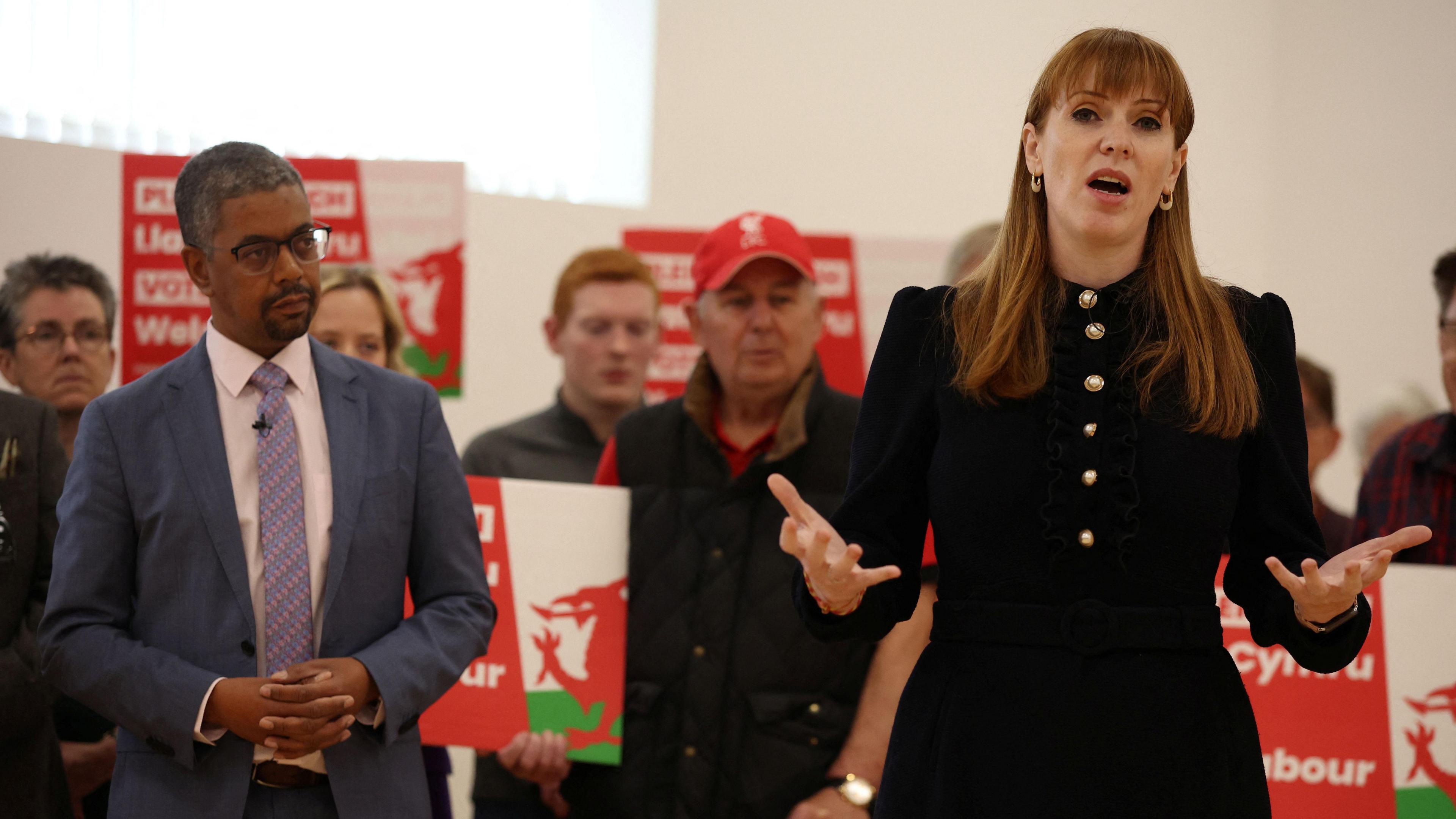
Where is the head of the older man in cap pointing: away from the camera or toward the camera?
toward the camera

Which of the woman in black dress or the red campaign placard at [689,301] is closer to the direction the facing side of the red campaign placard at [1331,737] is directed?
the woman in black dress

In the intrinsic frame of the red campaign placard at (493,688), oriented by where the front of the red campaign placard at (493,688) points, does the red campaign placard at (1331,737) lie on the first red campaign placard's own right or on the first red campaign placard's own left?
on the first red campaign placard's own left

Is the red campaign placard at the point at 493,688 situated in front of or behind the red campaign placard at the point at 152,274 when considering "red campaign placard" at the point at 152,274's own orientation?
in front

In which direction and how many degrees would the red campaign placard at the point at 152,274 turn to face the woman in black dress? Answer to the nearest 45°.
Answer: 0° — it already faces them

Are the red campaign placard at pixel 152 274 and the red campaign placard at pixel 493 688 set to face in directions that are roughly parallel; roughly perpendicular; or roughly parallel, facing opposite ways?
roughly parallel

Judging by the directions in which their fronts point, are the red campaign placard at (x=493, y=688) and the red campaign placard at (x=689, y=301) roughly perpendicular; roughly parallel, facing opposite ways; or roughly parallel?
roughly parallel

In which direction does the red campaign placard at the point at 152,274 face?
toward the camera

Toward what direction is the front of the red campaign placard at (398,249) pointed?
toward the camera

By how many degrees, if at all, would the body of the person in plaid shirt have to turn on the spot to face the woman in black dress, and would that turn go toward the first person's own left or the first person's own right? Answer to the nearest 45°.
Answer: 0° — they already face them

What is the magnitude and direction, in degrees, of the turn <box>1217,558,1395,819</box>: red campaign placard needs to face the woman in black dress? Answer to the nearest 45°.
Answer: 0° — it already faces them

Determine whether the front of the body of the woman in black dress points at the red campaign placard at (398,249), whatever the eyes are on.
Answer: no

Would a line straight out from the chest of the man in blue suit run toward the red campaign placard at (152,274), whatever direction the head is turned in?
no

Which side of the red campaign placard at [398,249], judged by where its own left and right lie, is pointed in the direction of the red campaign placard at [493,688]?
front

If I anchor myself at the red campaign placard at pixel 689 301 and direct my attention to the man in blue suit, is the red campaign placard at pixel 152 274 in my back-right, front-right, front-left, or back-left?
front-right

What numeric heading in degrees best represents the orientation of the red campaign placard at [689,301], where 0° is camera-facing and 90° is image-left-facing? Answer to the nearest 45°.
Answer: approximately 0°

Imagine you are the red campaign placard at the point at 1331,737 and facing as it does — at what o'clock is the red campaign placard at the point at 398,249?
the red campaign placard at the point at 398,249 is roughly at 3 o'clock from the red campaign placard at the point at 1331,737.

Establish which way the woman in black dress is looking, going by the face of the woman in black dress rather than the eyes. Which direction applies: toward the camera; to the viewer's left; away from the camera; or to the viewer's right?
toward the camera

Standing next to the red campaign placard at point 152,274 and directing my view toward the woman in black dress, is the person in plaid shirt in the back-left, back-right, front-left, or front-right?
front-left

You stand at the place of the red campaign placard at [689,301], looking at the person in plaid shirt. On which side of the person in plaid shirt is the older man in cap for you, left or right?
right

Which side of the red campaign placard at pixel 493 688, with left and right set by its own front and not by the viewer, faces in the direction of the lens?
front
